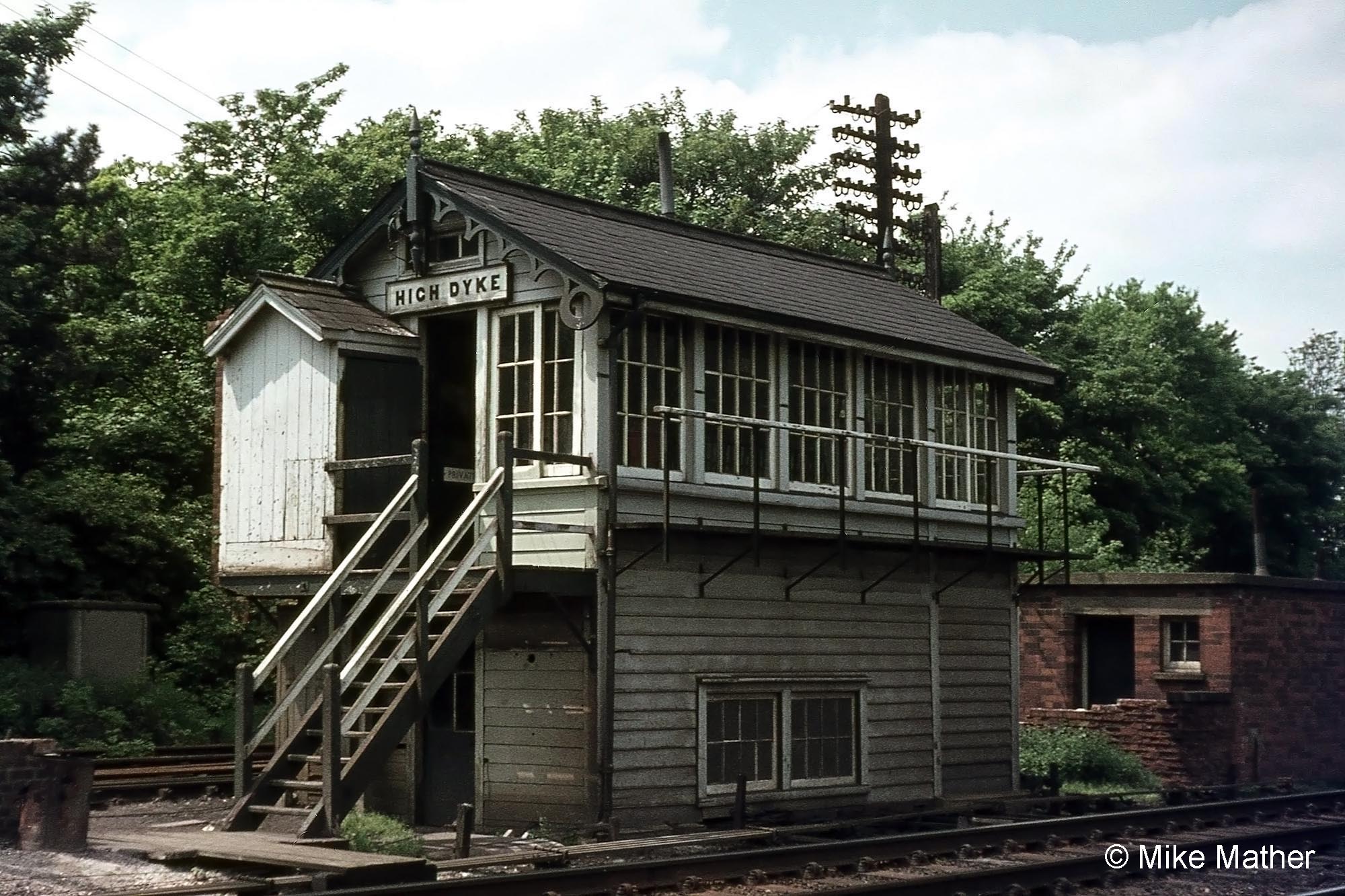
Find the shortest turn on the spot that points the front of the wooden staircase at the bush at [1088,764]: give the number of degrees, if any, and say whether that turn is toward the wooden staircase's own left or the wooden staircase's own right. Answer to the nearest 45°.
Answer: approximately 180°

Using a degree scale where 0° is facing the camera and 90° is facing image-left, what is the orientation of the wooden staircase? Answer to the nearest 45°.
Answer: approximately 45°

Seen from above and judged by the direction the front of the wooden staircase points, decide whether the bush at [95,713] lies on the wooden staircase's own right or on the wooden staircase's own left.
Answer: on the wooden staircase's own right

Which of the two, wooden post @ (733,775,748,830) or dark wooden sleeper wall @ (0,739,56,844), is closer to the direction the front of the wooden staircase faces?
the dark wooden sleeper wall

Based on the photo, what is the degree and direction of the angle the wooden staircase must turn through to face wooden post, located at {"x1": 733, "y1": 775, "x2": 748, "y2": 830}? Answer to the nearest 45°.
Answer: approximately 180°

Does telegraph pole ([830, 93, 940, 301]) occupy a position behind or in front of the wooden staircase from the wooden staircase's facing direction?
behind

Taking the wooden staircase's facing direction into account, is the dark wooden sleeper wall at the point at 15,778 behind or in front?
in front
